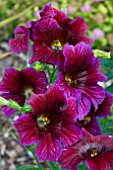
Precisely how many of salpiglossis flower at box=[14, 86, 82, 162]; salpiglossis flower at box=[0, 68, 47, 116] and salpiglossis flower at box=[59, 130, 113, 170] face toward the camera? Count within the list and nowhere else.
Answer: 3

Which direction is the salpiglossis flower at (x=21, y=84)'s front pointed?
toward the camera

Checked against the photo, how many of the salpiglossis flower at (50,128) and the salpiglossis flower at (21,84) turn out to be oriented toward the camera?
2

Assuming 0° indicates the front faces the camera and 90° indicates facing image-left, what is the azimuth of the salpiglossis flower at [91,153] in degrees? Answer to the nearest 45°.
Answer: approximately 0°

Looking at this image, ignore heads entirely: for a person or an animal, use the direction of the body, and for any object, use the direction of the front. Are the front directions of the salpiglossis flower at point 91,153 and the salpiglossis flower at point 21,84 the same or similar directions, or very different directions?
same or similar directions

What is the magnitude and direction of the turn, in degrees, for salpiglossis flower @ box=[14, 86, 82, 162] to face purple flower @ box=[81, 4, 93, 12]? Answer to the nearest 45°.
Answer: approximately 180°

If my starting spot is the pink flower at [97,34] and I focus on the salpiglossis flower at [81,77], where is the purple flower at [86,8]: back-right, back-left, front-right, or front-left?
back-right

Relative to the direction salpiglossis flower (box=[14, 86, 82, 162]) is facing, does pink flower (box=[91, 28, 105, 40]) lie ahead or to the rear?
to the rear

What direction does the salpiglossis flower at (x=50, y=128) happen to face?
toward the camera
